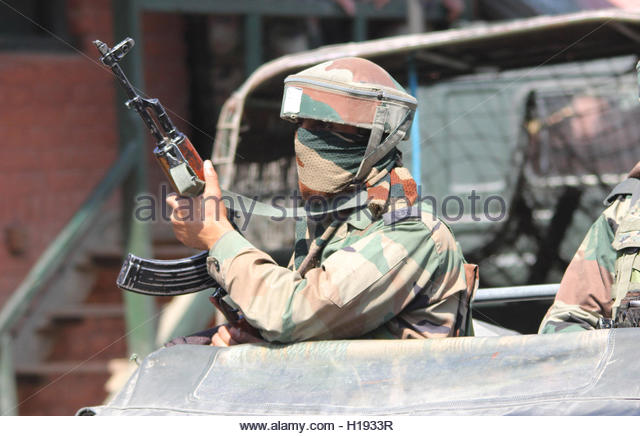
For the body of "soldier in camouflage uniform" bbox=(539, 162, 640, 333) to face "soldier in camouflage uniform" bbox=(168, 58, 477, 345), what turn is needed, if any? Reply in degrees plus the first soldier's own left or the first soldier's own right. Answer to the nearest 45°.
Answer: approximately 90° to the first soldier's own right
